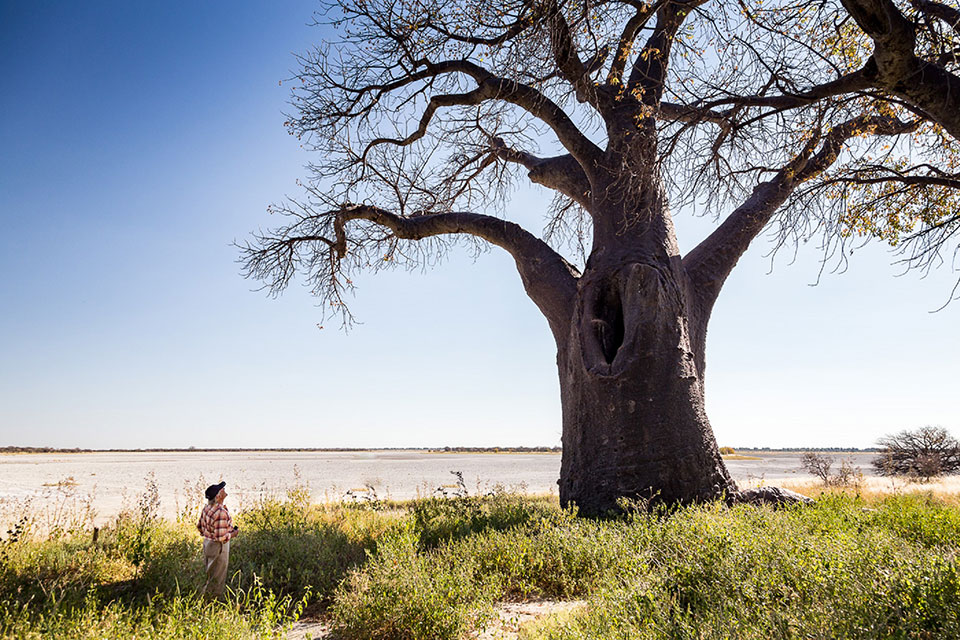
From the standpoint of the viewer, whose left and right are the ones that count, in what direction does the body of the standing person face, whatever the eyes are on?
facing away from the viewer and to the right of the viewer

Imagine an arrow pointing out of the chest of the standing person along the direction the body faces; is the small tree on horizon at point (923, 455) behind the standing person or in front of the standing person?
in front
